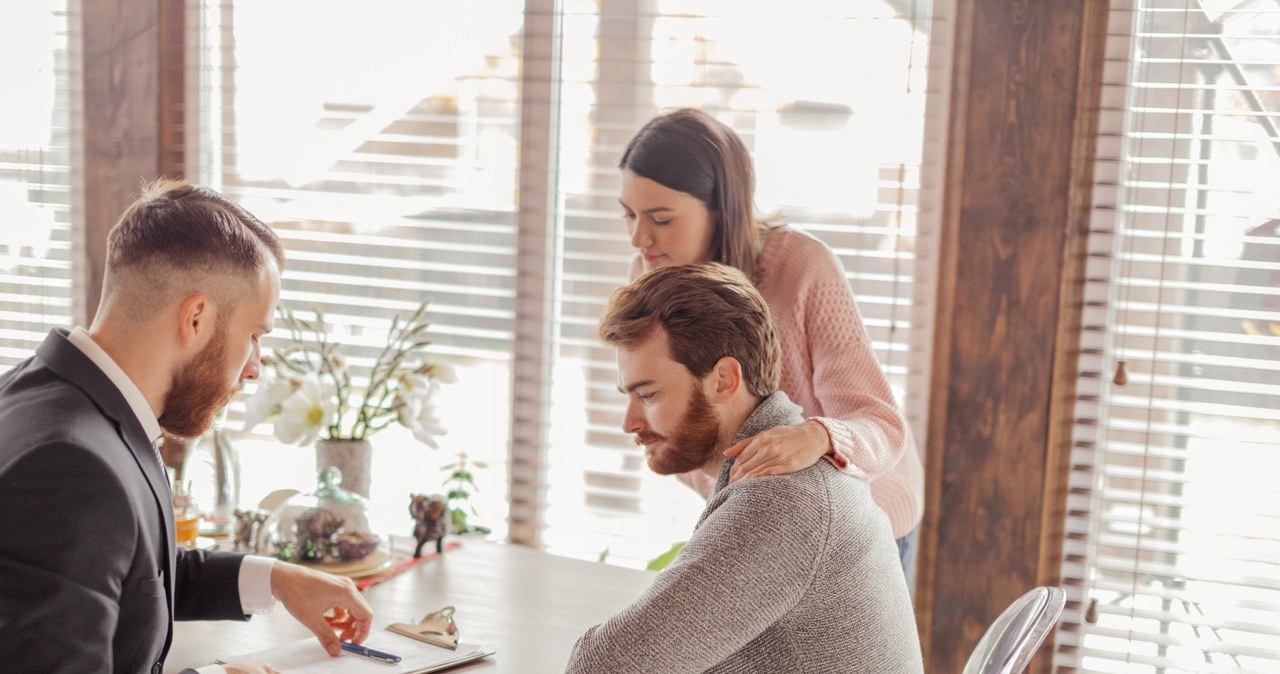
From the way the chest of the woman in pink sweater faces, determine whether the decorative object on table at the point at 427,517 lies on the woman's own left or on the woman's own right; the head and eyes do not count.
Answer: on the woman's own right

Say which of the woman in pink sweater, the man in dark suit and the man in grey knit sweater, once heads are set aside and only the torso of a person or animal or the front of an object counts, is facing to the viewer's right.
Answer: the man in dark suit

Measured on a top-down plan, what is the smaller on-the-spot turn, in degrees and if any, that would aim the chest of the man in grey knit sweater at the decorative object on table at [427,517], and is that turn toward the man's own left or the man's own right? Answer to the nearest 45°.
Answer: approximately 45° to the man's own right

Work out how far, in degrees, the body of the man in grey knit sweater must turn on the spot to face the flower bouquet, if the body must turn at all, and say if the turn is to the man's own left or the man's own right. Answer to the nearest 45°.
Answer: approximately 45° to the man's own right

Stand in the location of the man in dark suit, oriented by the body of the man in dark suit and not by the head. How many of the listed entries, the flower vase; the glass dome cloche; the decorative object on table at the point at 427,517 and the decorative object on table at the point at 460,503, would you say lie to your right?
0

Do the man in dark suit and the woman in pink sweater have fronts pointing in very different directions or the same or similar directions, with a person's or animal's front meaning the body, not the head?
very different directions

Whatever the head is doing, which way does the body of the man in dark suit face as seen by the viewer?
to the viewer's right

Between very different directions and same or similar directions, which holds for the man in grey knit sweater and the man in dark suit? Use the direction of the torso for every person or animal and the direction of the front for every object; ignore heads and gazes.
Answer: very different directions

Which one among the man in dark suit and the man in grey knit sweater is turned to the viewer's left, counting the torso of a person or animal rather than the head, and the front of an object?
the man in grey knit sweater

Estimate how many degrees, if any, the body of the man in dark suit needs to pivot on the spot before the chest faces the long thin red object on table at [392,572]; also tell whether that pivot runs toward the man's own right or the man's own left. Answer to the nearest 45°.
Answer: approximately 45° to the man's own left

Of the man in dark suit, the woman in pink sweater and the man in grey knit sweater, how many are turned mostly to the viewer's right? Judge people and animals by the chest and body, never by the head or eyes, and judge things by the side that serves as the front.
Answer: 1

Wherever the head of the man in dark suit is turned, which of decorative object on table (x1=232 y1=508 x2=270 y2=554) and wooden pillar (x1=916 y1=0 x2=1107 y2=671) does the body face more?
the wooden pillar

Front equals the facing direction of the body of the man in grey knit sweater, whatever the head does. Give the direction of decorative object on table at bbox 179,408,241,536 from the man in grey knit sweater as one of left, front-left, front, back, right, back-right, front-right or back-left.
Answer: front-right

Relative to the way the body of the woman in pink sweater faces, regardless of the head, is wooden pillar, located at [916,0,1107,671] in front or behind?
behind

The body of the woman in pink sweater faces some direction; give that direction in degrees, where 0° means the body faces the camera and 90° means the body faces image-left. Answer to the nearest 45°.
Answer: approximately 45°

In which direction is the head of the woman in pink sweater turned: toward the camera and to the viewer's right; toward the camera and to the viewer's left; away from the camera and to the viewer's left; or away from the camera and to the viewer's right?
toward the camera and to the viewer's left

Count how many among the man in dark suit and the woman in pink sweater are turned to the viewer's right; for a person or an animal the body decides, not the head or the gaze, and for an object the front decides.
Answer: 1

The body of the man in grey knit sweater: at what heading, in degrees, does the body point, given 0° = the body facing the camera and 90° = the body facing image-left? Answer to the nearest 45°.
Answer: approximately 90°
